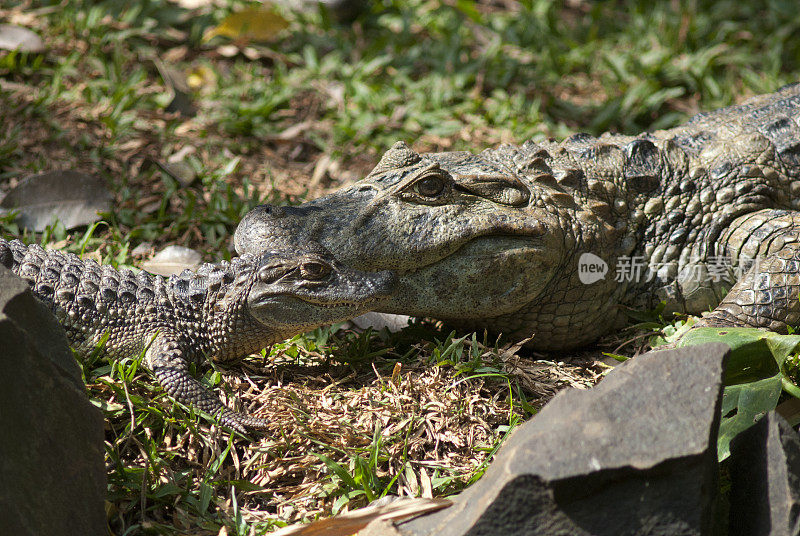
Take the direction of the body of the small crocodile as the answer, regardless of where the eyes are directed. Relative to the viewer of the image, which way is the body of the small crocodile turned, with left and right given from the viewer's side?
facing to the right of the viewer

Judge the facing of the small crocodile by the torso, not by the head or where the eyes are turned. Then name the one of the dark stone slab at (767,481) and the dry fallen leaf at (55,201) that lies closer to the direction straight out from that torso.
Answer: the dark stone slab

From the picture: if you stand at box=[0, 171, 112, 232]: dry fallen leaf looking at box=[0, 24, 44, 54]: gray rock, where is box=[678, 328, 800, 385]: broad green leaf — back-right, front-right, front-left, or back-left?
back-right

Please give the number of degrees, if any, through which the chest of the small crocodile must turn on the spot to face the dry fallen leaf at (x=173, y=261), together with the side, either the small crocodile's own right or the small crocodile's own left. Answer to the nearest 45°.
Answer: approximately 90° to the small crocodile's own left

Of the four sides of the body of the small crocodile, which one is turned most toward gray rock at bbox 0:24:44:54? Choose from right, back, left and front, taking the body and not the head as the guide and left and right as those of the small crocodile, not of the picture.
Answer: left

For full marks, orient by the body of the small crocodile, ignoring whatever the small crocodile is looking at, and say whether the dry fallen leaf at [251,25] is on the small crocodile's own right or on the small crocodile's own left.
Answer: on the small crocodile's own left

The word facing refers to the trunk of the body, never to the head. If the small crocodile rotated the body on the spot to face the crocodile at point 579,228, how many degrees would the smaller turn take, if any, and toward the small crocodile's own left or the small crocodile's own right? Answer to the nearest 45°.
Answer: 0° — it already faces it

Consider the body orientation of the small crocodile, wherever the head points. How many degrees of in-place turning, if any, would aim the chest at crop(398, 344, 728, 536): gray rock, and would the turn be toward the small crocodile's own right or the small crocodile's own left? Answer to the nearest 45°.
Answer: approximately 45° to the small crocodile's own right

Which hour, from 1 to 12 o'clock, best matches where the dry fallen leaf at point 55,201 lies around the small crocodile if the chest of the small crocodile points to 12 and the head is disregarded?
The dry fallen leaf is roughly at 8 o'clock from the small crocodile.

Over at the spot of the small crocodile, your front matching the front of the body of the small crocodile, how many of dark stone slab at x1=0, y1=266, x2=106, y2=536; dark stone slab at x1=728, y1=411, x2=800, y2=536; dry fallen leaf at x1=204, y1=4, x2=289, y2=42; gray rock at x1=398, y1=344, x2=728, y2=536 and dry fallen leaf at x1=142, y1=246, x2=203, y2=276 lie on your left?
2
